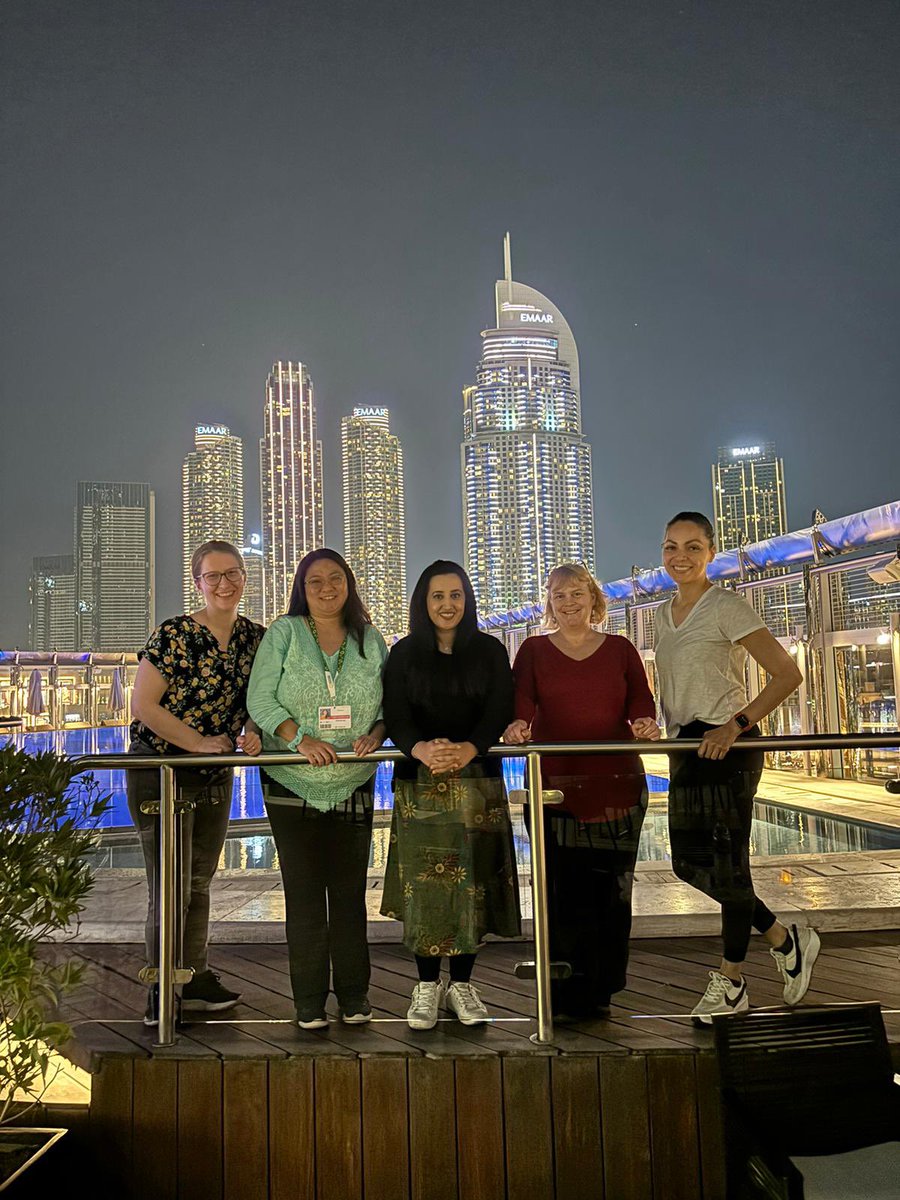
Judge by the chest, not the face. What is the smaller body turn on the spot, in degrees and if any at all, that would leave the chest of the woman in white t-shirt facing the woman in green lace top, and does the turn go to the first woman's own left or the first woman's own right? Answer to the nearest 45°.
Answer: approximately 45° to the first woman's own right

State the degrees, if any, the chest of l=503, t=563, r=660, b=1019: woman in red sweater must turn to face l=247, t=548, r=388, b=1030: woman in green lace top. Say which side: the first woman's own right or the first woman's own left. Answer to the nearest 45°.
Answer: approximately 90° to the first woman's own right

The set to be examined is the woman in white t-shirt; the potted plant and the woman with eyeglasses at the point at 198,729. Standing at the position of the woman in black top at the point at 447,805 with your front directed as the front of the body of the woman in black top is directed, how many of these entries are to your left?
1

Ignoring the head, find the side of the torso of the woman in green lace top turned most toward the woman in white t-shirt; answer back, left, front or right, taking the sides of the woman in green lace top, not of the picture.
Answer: left

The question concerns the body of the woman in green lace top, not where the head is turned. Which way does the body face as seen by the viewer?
toward the camera

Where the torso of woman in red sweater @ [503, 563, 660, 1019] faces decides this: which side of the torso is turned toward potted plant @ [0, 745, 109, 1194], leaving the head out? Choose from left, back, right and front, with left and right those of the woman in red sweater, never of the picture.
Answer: right

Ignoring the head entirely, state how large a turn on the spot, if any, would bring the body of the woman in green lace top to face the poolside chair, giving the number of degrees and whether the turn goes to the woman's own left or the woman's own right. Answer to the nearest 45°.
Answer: approximately 45° to the woman's own left

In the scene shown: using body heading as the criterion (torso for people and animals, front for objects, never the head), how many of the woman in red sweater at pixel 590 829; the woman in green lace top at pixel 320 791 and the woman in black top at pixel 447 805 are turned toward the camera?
3

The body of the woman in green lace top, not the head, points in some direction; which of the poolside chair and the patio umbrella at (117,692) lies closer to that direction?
the poolside chair
